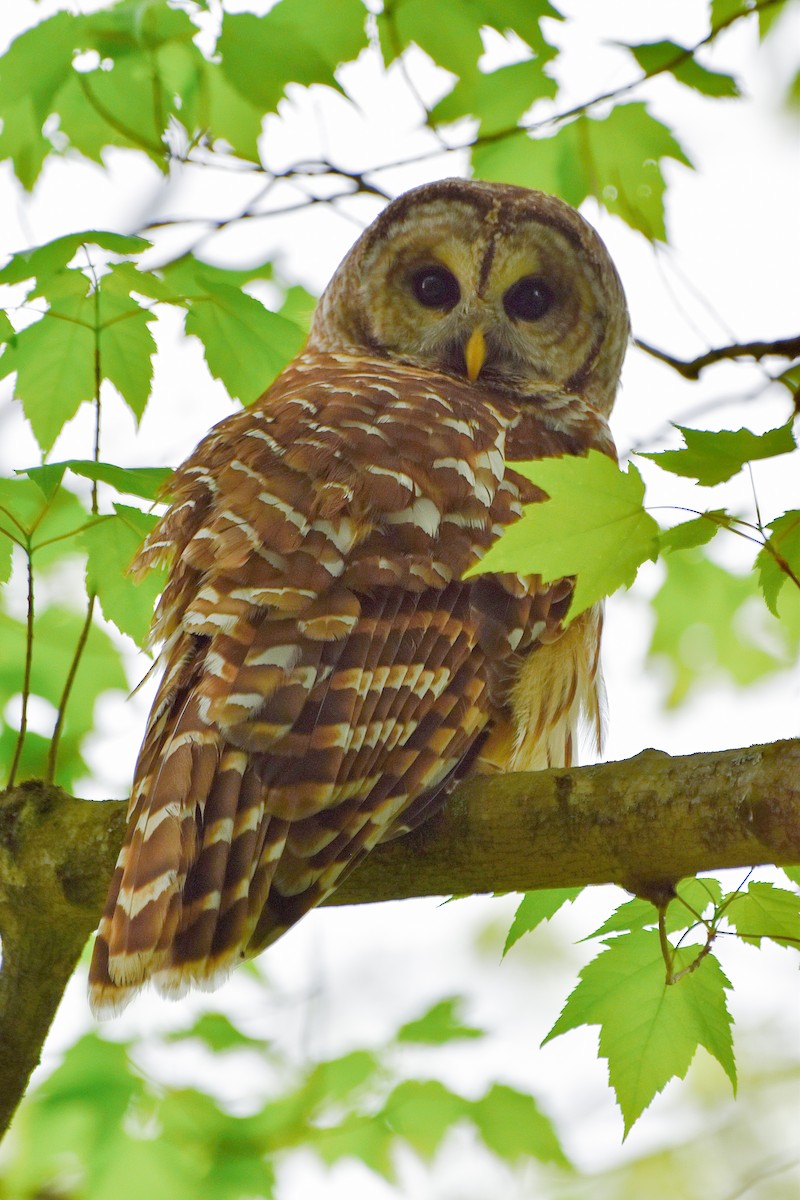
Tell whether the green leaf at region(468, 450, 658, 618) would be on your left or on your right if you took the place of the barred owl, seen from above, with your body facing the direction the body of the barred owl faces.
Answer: on your right

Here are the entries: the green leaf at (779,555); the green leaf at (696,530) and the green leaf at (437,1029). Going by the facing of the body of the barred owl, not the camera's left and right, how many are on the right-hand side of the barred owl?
2

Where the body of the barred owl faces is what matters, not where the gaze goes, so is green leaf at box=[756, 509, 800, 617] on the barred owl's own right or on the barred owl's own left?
on the barred owl's own right

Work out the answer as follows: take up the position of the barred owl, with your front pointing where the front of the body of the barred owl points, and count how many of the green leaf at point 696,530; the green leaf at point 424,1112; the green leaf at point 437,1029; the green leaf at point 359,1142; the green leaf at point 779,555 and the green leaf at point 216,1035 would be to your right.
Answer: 2

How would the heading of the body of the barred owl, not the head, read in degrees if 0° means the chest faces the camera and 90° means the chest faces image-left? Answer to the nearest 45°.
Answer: approximately 225°
